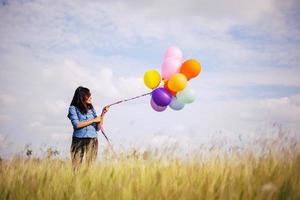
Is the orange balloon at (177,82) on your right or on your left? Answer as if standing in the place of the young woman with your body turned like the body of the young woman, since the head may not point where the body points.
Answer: on your left

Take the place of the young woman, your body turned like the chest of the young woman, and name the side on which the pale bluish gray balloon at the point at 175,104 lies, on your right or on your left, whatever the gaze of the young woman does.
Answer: on your left

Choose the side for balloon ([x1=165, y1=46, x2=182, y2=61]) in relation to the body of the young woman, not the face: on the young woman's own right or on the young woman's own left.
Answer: on the young woman's own left

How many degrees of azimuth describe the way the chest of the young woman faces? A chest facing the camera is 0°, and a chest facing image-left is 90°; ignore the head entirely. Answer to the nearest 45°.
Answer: approximately 315°

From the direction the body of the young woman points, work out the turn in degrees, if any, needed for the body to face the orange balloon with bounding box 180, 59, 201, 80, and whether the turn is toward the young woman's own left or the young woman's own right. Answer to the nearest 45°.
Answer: approximately 45° to the young woman's own left

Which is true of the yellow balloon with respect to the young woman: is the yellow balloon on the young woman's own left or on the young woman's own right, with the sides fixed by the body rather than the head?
on the young woman's own left

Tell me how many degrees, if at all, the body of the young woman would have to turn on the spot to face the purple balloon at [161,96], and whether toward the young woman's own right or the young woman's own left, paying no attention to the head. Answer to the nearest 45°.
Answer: approximately 45° to the young woman's own left

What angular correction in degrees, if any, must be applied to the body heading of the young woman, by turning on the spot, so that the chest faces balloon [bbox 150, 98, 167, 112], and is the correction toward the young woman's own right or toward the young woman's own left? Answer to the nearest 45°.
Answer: approximately 90° to the young woman's own left

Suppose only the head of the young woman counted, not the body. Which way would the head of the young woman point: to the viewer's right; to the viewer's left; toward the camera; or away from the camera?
to the viewer's right
